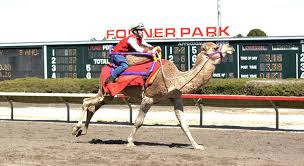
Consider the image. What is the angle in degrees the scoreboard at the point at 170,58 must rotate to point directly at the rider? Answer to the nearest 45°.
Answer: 0° — it already faces them

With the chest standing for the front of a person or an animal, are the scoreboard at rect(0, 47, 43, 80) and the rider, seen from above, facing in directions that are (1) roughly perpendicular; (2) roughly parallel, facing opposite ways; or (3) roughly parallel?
roughly perpendicular

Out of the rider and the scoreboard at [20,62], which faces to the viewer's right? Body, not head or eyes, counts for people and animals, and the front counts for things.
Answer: the rider

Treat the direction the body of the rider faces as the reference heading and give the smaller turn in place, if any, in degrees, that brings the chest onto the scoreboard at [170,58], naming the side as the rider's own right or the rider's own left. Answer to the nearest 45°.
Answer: approximately 90° to the rider's own left

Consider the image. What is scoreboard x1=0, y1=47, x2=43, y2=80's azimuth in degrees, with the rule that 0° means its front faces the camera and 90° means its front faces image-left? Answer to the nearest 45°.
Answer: approximately 0°

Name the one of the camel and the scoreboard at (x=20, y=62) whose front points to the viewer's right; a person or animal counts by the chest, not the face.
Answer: the camel

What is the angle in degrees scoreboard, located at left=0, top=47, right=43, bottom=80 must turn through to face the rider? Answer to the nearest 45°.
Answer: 0° — it already faces them

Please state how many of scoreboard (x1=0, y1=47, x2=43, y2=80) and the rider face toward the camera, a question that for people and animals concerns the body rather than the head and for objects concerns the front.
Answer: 1

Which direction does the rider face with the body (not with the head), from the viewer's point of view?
to the viewer's right

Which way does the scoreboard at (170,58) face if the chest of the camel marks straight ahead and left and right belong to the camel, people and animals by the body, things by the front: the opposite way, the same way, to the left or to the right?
to the right

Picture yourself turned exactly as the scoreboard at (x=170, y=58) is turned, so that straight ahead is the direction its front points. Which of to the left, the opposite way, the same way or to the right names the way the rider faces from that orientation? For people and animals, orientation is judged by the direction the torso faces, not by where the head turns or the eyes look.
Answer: to the left

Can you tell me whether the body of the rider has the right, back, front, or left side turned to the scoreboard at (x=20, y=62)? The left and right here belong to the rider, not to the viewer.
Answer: left

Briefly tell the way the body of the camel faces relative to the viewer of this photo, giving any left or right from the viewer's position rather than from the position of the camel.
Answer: facing to the right of the viewer
